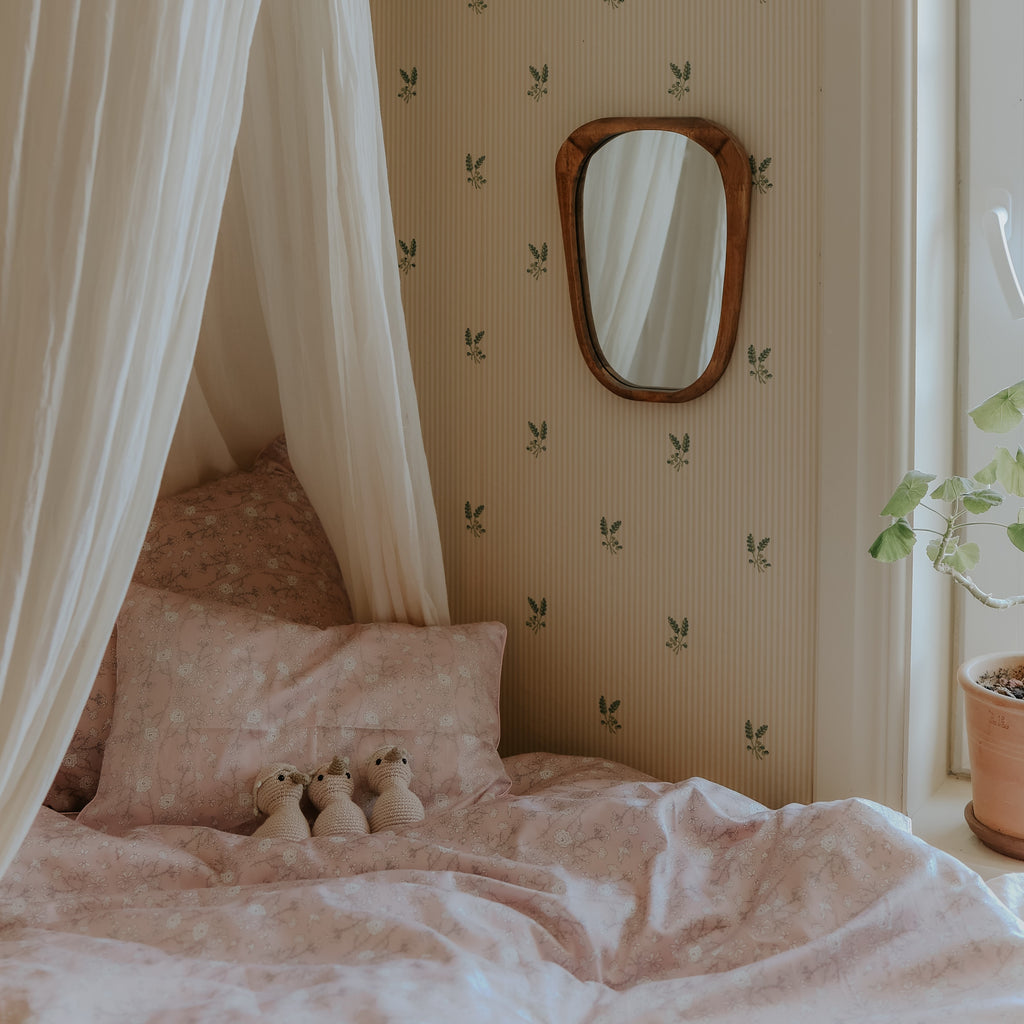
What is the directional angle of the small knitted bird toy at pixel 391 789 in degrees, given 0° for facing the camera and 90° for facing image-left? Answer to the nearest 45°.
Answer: approximately 0°

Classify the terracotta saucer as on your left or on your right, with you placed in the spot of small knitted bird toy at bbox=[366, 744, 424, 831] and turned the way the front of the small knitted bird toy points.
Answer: on your left

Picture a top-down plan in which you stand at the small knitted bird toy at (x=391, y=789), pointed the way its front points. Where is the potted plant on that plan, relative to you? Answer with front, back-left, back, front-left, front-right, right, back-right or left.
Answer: left

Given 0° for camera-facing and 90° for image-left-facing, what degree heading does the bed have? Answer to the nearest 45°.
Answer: approximately 315°

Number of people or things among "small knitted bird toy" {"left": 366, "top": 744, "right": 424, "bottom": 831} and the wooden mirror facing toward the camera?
2
